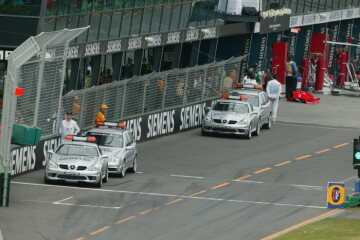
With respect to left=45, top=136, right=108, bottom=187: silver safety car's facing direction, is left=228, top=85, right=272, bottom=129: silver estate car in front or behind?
behind

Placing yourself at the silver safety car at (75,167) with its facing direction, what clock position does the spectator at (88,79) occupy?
The spectator is roughly at 6 o'clock from the silver safety car.

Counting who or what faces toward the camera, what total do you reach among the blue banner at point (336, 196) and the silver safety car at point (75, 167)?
2

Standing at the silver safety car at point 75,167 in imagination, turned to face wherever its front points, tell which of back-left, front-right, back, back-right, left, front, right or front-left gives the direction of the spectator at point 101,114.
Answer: back

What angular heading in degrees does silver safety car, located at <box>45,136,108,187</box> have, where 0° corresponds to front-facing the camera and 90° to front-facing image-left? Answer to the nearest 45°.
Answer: approximately 0°

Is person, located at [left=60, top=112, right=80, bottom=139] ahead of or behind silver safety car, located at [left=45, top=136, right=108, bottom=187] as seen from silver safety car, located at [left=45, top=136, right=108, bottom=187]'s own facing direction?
behind

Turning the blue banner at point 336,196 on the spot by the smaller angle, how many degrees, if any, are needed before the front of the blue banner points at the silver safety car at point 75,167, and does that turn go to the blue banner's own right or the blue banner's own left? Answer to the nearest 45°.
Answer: approximately 90° to the blue banner's own right

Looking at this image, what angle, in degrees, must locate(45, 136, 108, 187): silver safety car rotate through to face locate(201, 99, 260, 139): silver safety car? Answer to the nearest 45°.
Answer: approximately 135° to its left
